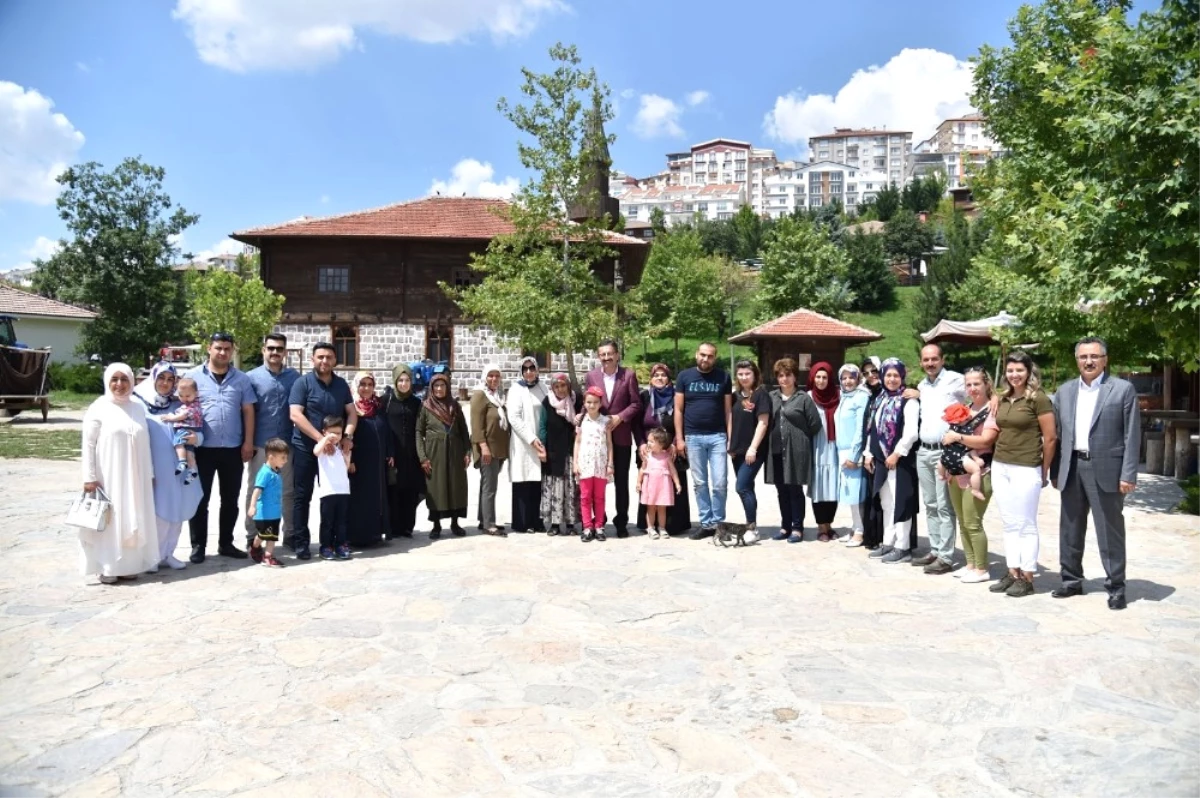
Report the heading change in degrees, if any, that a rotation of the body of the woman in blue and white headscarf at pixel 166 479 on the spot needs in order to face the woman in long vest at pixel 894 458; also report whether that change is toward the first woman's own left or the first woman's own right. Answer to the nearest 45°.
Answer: approximately 45° to the first woman's own left

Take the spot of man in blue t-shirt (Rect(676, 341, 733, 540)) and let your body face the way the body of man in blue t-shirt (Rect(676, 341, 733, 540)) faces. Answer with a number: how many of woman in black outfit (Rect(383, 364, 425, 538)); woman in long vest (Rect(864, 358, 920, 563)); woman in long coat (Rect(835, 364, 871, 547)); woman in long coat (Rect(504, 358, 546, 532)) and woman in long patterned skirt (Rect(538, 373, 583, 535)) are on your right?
3

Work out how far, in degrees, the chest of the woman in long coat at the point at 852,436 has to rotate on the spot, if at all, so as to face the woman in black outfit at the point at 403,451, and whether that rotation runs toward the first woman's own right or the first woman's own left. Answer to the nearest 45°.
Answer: approximately 45° to the first woman's own right

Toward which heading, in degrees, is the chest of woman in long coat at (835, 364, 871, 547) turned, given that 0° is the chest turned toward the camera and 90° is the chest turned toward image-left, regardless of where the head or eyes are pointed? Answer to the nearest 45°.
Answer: approximately 45°

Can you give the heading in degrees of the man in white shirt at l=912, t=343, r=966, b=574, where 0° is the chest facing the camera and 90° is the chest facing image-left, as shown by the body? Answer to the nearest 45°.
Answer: approximately 45°

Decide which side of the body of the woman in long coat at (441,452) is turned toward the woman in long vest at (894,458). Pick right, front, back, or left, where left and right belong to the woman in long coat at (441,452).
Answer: left

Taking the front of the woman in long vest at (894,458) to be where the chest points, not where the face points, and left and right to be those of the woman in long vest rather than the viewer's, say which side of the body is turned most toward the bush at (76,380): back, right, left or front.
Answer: right

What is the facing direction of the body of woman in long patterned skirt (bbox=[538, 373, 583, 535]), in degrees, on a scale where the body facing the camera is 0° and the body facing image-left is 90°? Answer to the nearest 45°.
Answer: approximately 0°
